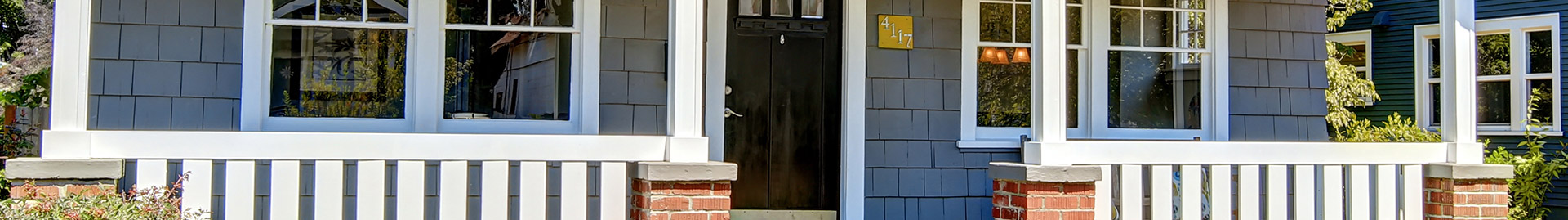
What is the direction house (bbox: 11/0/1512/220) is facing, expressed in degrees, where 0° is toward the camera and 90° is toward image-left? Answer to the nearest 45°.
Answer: approximately 0°

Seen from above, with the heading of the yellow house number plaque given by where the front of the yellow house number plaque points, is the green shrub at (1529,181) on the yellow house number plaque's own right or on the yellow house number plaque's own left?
on the yellow house number plaque's own left

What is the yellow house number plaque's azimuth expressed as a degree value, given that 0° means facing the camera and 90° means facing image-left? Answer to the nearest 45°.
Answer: approximately 0°

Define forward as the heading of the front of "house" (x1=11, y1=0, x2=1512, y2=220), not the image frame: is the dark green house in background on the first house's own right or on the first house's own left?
on the first house's own left

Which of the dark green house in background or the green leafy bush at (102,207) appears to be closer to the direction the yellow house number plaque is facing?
the green leafy bush

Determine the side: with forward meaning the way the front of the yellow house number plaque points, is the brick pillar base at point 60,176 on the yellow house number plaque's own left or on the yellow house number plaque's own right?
on the yellow house number plaque's own right
